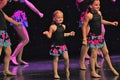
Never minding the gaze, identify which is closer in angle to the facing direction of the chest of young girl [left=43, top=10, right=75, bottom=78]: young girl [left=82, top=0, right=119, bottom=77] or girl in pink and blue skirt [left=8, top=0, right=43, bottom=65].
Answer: the young girl

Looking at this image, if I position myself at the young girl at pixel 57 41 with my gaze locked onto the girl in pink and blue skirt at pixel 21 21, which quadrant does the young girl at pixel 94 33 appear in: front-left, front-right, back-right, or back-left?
back-right

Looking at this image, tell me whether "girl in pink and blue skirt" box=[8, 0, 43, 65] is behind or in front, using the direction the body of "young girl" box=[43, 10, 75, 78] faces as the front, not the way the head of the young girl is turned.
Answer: behind

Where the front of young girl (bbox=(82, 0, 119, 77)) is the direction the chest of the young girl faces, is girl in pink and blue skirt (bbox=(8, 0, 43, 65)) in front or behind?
behind

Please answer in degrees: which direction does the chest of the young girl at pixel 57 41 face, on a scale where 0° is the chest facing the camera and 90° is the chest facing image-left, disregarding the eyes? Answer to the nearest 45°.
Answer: approximately 315°

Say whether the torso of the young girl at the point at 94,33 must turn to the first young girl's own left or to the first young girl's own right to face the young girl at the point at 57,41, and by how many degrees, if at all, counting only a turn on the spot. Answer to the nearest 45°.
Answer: approximately 135° to the first young girl's own right

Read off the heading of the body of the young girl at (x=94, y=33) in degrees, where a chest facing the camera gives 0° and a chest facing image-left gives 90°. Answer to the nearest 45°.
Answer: approximately 315°
